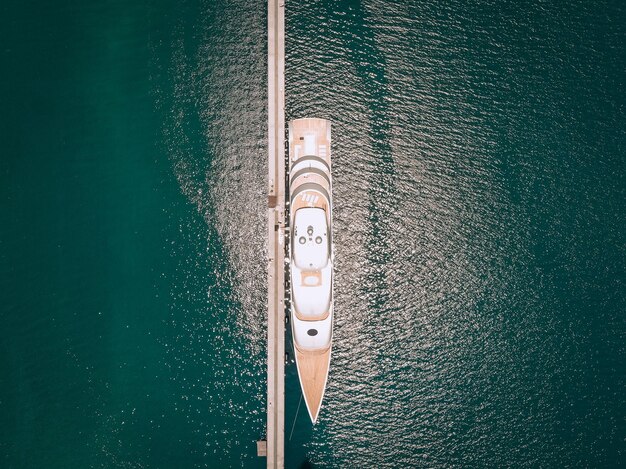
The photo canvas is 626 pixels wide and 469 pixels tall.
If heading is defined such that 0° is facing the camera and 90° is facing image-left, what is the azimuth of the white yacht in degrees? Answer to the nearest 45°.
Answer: approximately 0°
